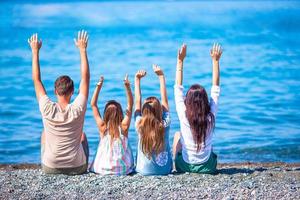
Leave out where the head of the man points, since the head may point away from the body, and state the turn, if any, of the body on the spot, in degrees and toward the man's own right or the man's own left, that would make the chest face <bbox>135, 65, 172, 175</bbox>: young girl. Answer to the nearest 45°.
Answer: approximately 90° to the man's own right

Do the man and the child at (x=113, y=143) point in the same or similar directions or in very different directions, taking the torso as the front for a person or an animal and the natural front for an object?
same or similar directions

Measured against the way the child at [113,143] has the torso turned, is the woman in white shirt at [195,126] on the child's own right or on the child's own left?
on the child's own right

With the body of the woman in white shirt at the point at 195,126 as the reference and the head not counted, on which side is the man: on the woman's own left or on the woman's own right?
on the woman's own left

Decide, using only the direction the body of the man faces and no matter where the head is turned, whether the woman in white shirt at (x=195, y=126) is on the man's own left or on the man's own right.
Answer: on the man's own right

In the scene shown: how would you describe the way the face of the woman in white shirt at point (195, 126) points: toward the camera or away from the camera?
away from the camera

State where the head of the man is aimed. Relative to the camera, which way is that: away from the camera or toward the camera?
away from the camera

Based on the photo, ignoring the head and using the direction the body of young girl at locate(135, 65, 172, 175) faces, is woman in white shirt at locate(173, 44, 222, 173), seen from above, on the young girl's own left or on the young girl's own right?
on the young girl's own right

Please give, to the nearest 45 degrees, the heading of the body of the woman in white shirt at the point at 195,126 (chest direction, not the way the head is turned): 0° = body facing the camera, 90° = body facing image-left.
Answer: approximately 180°

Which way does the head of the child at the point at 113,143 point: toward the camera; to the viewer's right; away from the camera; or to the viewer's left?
away from the camera

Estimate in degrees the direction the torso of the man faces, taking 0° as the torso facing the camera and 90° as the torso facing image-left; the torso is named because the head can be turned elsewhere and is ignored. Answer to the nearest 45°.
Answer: approximately 180°

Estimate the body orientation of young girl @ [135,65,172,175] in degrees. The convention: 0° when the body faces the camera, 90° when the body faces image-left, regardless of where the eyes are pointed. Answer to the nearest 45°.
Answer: approximately 180°

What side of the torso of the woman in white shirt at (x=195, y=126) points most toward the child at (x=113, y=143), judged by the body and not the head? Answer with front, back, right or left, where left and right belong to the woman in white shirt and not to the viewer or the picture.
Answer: left

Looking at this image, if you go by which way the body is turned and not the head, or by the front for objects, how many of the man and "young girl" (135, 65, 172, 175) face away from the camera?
2

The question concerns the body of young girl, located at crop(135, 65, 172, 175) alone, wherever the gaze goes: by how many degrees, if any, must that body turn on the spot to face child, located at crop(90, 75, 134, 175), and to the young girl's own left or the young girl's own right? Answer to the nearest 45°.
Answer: approximately 90° to the young girl's own left

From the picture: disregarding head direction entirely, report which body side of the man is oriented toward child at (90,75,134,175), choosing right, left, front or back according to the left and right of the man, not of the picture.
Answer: right
